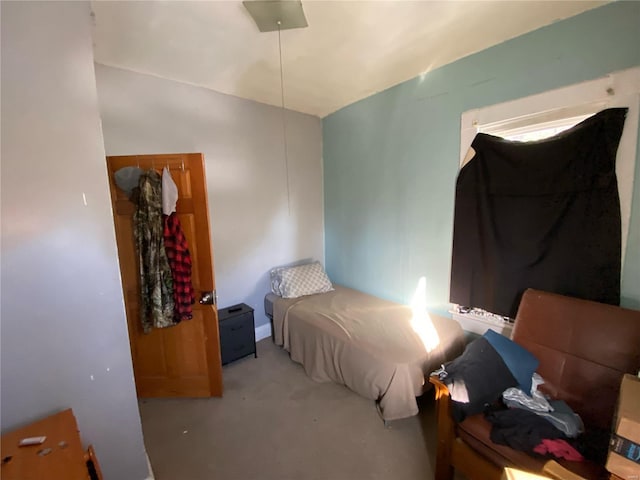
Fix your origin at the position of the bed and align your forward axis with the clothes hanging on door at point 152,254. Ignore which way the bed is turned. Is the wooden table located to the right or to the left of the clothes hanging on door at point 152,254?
left
